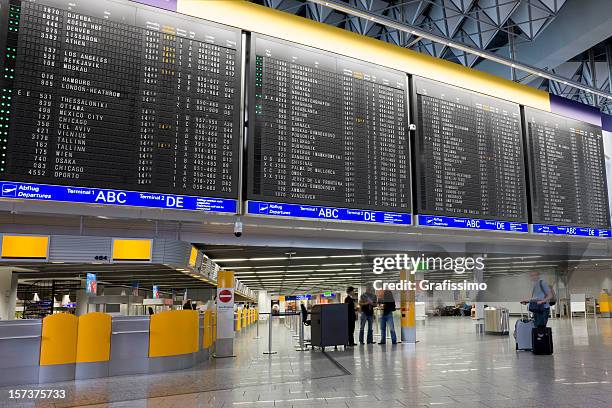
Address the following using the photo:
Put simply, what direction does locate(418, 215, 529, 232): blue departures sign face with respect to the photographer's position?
facing the viewer and to the right of the viewer

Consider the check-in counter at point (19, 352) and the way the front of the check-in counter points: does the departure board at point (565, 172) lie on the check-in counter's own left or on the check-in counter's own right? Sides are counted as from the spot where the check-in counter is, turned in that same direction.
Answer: on the check-in counter's own left

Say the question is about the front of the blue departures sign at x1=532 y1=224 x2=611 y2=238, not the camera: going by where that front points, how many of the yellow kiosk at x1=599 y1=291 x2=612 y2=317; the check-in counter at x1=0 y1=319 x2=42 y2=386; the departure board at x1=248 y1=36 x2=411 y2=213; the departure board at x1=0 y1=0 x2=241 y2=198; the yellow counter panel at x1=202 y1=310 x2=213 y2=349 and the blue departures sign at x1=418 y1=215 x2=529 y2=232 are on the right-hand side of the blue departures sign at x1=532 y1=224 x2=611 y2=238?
5

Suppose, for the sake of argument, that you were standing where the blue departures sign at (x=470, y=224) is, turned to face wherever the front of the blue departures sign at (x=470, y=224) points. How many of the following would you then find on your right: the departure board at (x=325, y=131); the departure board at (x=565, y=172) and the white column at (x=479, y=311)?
1

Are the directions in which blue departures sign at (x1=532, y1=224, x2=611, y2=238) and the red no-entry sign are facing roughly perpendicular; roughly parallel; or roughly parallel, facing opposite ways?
roughly parallel

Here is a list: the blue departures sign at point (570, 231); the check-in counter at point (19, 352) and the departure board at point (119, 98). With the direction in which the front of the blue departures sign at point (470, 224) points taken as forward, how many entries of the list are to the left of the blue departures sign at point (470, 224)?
1

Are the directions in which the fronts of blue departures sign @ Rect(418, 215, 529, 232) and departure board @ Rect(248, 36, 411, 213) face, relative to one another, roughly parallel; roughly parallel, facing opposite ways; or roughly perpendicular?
roughly parallel

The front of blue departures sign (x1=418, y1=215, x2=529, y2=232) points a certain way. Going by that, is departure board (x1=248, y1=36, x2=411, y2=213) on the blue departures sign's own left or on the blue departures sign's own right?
on the blue departures sign's own right

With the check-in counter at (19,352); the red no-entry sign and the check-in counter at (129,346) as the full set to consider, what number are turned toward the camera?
3

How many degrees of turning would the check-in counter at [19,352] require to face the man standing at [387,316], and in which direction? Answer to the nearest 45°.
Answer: approximately 90° to its left

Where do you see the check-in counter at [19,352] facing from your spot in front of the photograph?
facing the viewer

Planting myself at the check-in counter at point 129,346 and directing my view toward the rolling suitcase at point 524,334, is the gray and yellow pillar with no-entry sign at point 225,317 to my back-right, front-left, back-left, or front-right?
front-left

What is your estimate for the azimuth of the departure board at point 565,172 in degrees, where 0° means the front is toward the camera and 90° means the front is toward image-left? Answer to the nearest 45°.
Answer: approximately 315°

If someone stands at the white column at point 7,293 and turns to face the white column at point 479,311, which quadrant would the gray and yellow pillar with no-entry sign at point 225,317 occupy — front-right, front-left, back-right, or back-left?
front-right
